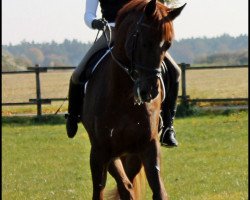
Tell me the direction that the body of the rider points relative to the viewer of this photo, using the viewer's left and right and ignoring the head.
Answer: facing the viewer
